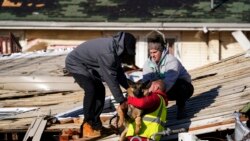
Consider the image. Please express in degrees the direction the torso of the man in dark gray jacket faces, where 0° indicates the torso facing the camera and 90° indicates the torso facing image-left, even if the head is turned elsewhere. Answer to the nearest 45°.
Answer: approximately 270°

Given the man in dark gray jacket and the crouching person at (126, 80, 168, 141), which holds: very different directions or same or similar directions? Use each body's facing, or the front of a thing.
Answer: very different directions
